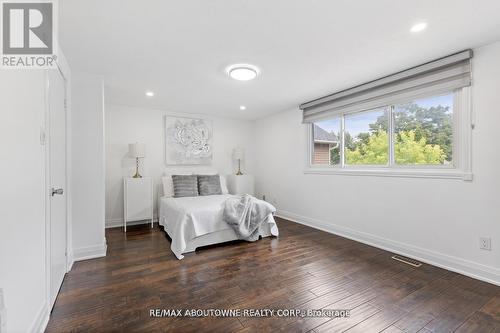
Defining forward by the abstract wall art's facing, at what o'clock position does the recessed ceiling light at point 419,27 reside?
The recessed ceiling light is roughly at 11 o'clock from the abstract wall art.

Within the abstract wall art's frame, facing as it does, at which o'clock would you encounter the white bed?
The white bed is roughly at 12 o'clock from the abstract wall art.

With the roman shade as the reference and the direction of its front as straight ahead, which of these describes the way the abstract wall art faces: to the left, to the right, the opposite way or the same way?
to the left

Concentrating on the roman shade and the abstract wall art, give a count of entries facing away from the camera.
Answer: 0

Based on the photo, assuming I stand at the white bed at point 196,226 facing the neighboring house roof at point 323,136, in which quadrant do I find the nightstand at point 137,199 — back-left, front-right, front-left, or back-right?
back-left

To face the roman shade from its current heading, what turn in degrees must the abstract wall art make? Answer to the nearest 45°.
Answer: approximately 45° to its left

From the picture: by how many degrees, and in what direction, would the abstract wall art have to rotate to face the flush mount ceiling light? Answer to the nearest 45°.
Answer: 0° — it already faces it

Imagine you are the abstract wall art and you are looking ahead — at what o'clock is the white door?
The white door is roughly at 1 o'clock from the abstract wall art.

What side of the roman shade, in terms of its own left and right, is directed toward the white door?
front

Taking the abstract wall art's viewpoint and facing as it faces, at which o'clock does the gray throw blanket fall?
The gray throw blanket is roughly at 11 o'clock from the abstract wall art.

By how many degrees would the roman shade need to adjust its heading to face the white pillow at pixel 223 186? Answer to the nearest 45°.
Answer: approximately 45° to its right

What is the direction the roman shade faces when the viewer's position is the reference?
facing the viewer and to the left of the viewer

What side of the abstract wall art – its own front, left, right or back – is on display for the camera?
front

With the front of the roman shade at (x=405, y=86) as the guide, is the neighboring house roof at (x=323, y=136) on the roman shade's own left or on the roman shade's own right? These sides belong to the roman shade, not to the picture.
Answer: on the roman shade's own right

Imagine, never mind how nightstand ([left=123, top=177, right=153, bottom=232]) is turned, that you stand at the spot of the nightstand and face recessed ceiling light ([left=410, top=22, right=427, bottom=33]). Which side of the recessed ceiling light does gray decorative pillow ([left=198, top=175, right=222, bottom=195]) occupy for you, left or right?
left

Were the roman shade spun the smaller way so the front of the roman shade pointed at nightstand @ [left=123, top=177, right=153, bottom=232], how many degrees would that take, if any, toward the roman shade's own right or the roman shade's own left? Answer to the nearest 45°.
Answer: approximately 45° to the roman shade's own right
